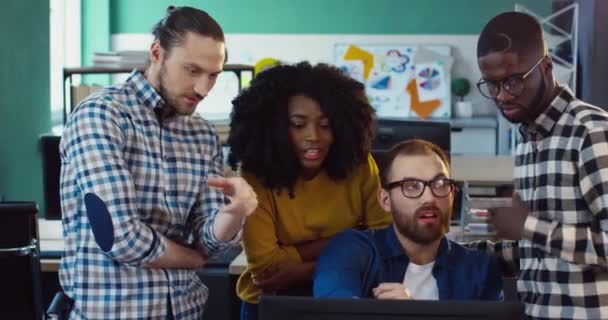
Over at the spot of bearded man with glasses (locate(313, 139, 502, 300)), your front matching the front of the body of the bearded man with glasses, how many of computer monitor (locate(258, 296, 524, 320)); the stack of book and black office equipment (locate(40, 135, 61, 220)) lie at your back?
2

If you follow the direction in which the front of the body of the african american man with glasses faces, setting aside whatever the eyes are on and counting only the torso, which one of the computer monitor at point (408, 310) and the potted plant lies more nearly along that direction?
the computer monitor

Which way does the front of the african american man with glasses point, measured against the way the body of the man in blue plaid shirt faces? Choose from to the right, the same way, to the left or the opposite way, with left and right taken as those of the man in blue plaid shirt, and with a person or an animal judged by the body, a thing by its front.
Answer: to the right

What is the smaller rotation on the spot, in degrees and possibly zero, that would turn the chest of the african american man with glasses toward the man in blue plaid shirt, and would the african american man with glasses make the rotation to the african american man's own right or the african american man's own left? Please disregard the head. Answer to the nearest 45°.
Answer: approximately 45° to the african american man's own right

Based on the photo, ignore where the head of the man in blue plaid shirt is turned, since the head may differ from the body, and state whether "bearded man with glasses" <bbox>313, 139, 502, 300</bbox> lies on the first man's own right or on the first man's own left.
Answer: on the first man's own left

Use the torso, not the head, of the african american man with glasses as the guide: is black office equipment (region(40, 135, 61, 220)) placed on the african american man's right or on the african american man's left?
on the african american man's right

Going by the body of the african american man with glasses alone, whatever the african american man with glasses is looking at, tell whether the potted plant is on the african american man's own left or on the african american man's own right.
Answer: on the african american man's own right

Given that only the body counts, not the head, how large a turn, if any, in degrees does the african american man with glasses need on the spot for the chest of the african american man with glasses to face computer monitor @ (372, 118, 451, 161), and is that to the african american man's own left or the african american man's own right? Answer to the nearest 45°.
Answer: approximately 135° to the african american man's own right
